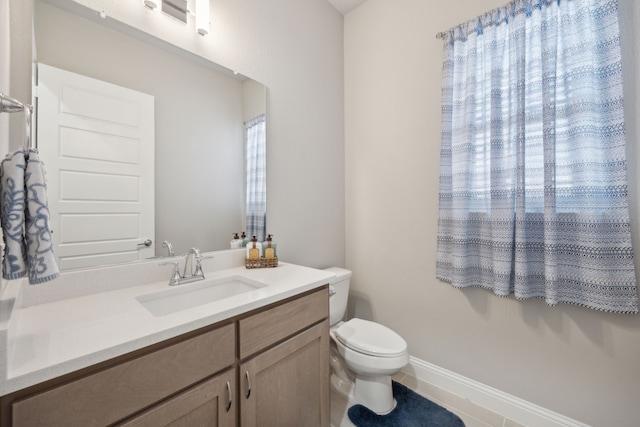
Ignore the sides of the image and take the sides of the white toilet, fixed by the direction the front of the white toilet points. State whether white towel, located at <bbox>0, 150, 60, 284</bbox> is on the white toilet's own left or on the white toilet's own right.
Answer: on the white toilet's own right

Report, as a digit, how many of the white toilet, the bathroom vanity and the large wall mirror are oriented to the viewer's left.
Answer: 0

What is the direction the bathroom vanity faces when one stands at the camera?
facing the viewer and to the right of the viewer

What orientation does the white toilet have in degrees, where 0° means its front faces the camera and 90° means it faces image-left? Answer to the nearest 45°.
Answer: approximately 315°

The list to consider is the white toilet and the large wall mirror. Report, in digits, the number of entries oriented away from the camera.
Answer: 0

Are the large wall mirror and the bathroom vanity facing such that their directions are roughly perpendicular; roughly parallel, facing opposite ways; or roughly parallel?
roughly parallel

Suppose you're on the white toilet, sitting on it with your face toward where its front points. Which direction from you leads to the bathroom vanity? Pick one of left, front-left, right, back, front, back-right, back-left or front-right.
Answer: right
